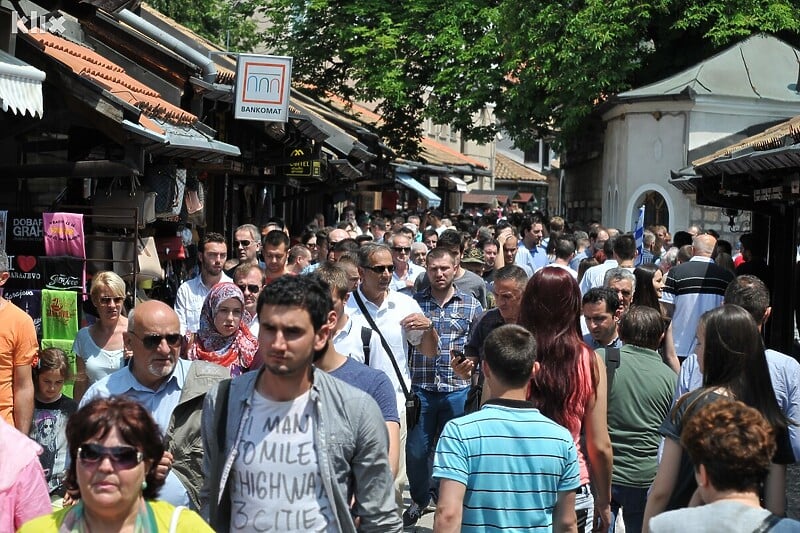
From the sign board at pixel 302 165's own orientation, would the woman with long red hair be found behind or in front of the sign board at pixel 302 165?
in front

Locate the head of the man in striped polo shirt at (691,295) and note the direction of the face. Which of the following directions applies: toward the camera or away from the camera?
away from the camera

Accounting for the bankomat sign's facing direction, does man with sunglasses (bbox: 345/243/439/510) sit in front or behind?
in front

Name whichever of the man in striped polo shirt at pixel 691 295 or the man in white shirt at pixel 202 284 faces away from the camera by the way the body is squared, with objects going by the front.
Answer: the man in striped polo shirt

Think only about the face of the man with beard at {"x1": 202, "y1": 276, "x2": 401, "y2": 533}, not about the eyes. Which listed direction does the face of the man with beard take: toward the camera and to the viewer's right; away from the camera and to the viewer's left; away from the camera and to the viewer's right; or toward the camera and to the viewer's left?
toward the camera and to the viewer's left

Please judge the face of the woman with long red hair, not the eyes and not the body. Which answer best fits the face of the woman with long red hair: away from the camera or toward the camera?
away from the camera

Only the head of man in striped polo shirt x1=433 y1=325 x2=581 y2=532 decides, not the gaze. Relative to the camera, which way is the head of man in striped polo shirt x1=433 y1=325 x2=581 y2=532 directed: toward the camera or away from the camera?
away from the camera

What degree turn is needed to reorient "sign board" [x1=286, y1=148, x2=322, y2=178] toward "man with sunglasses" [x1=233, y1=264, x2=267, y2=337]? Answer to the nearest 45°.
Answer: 0° — it already faces them

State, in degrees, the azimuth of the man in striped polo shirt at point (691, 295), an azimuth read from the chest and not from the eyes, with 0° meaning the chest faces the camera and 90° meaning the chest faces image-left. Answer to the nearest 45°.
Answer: approximately 180°
